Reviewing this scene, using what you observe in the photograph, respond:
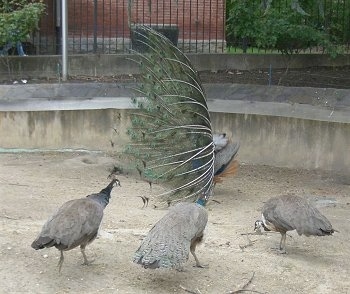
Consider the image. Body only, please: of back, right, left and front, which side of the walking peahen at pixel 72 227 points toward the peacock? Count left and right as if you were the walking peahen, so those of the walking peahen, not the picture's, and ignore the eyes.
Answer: front

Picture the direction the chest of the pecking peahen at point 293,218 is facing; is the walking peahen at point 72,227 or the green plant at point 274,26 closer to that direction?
the walking peahen

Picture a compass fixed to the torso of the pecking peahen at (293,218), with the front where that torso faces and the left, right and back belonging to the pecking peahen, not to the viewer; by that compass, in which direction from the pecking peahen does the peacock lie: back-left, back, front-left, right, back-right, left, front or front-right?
front-right

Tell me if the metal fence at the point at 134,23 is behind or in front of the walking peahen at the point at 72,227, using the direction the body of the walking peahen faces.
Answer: in front

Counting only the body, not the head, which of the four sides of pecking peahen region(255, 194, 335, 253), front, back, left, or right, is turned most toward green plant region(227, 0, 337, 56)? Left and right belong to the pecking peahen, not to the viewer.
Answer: right

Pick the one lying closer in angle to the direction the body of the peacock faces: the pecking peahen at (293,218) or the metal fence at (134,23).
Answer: the metal fence

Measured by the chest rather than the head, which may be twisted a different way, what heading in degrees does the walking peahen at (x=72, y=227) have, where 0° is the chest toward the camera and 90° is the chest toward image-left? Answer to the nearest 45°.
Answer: approximately 225°

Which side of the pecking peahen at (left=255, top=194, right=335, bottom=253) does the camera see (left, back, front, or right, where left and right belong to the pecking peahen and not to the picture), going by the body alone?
left
